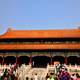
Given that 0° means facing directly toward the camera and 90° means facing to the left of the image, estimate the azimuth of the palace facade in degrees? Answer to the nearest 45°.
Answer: approximately 0°
